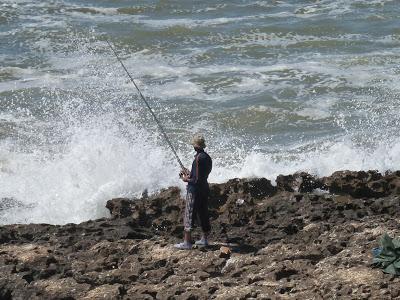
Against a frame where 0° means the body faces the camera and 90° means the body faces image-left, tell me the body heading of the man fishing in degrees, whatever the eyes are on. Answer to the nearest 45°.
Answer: approximately 90°

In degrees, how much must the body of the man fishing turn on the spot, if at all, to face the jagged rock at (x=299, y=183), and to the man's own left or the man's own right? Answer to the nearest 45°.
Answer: approximately 135° to the man's own right
